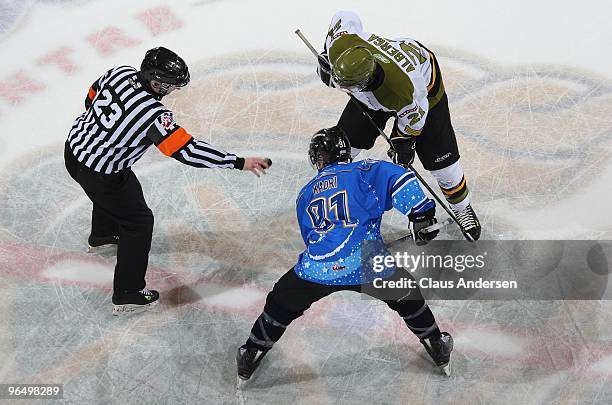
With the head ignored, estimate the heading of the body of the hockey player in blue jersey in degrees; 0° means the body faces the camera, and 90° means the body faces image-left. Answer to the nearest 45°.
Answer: approximately 180°

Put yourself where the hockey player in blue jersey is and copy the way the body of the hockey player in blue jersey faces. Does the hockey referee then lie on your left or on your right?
on your left
